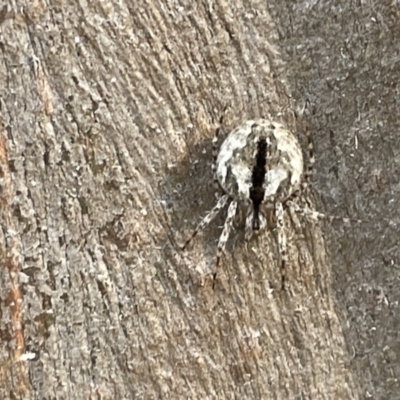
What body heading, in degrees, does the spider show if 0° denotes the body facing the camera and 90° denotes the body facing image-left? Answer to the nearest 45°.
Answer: approximately 0°
